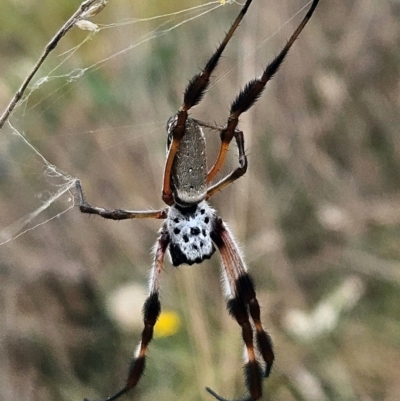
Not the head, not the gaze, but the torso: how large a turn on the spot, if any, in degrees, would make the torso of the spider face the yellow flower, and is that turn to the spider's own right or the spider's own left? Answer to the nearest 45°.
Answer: approximately 180°
